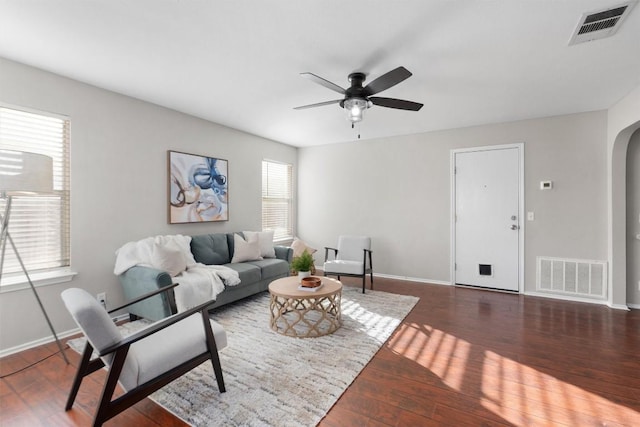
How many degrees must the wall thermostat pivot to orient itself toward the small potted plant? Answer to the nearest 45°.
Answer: approximately 45° to its right

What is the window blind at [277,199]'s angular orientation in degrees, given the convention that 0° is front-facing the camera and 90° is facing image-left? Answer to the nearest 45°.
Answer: approximately 315°

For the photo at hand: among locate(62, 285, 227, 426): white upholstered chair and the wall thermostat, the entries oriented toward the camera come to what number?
1

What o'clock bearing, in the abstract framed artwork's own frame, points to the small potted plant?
The small potted plant is roughly at 12 o'clock from the abstract framed artwork.

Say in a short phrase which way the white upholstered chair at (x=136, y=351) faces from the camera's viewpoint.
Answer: facing away from the viewer and to the right of the viewer
